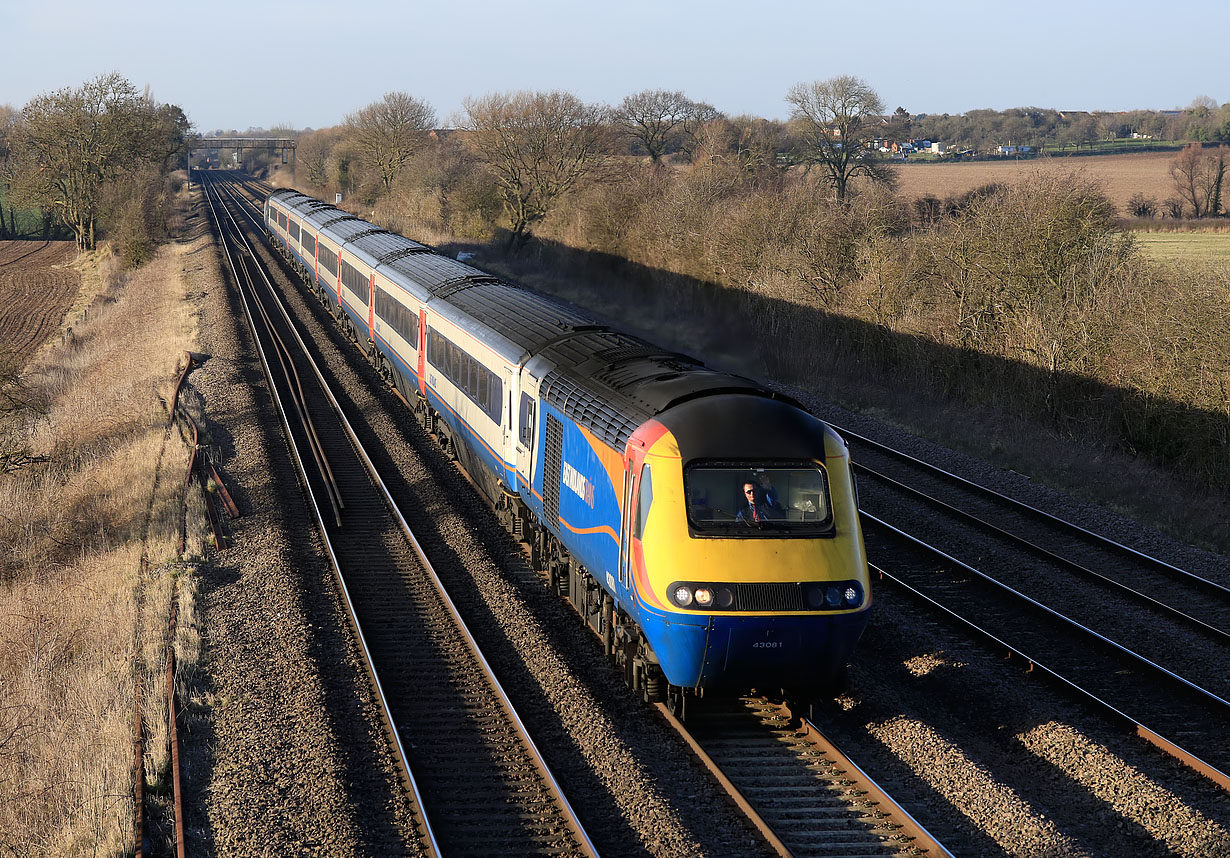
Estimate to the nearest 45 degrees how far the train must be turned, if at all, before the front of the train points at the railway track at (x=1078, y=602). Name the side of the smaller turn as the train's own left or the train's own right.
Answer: approximately 90° to the train's own left

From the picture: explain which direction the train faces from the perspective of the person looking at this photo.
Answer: facing the viewer and to the right of the viewer

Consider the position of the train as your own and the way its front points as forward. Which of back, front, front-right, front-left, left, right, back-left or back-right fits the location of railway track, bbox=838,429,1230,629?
left
